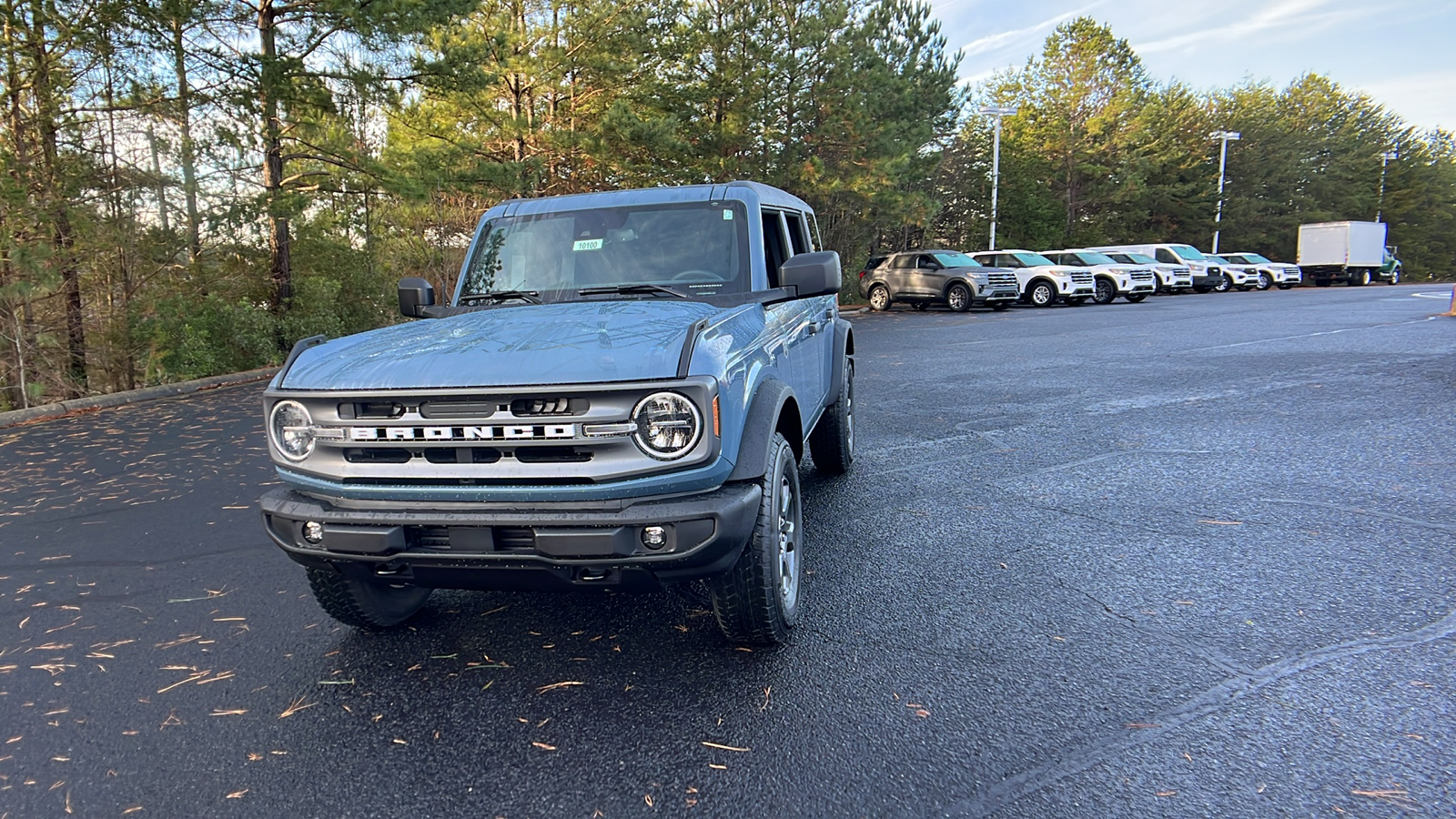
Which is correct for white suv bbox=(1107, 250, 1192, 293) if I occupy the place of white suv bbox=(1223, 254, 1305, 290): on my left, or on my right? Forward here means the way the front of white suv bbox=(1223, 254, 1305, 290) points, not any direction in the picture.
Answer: on my right

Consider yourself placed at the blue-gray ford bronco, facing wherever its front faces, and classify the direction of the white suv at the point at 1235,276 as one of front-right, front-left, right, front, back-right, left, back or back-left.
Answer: back

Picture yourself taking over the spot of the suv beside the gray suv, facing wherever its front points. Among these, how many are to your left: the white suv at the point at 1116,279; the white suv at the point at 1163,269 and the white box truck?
3

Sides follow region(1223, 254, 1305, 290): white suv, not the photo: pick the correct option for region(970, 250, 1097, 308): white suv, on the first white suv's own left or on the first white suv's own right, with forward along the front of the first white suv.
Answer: on the first white suv's own right

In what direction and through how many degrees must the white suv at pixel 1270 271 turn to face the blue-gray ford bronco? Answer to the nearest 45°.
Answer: approximately 45° to its right

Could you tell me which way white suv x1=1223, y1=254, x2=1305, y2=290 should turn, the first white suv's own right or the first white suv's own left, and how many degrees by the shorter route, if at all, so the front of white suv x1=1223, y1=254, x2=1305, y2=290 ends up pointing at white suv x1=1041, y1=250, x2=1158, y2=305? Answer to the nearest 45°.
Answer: approximately 45° to the first white suv's own right

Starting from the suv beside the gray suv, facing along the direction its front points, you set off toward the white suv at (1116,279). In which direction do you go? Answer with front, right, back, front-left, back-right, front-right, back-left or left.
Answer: left

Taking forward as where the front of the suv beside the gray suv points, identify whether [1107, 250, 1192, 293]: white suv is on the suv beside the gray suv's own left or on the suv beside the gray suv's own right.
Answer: on the suv beside the gray suv's own left

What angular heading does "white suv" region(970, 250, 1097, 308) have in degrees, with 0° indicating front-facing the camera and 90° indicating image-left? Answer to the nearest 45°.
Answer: approximately 315°

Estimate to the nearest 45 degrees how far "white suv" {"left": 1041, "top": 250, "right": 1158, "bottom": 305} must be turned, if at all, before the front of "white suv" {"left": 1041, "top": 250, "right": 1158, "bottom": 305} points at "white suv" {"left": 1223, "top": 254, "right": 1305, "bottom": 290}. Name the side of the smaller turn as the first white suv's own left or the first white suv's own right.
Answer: approximately 90° to the first white suv's own left

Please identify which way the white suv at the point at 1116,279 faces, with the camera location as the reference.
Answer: facing the viewer and to the right of the viewer

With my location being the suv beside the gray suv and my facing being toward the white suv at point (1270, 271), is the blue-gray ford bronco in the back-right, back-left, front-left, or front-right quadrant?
back-right

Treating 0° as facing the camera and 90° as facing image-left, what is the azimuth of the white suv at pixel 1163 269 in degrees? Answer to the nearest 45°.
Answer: approximately 315°

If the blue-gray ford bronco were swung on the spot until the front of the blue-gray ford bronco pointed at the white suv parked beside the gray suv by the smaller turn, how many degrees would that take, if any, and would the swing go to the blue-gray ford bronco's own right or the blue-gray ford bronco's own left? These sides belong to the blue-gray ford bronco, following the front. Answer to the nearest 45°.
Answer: approximately 180°

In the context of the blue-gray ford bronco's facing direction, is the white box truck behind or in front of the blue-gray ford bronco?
behind

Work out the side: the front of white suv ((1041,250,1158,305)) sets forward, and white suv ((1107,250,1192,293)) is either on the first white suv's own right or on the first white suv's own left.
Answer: on the first white suv's own left

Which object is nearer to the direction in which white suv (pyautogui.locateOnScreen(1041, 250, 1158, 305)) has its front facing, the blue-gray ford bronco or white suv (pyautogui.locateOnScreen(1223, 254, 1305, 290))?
the blue-gray ford bronco
